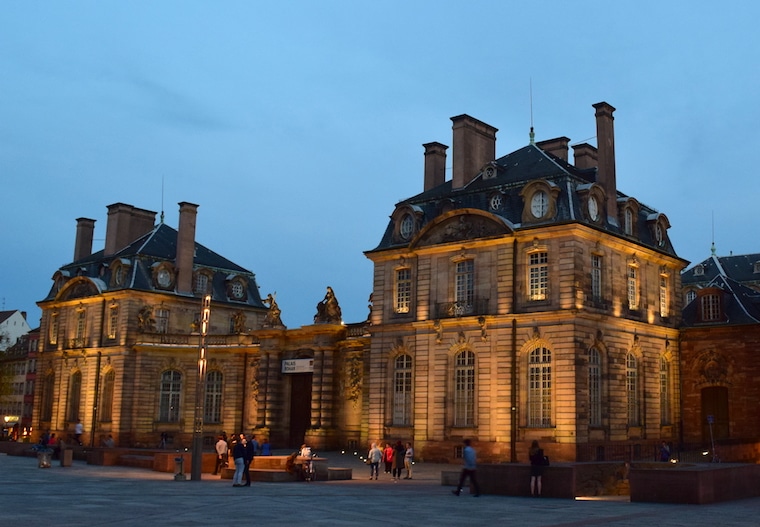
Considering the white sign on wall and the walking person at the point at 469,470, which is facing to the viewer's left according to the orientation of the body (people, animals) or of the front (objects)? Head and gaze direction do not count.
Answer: the walking person

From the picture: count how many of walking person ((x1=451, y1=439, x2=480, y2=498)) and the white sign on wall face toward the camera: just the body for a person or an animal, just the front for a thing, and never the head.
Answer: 1

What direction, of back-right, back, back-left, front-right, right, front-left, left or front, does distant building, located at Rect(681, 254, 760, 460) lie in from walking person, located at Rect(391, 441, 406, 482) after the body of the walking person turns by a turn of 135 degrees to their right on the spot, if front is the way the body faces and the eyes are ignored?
left

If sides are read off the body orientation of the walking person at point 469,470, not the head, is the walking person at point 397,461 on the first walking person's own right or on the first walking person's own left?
on the first walking person's own right

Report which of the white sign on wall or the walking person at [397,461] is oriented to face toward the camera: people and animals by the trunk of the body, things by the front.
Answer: the white sign on wall

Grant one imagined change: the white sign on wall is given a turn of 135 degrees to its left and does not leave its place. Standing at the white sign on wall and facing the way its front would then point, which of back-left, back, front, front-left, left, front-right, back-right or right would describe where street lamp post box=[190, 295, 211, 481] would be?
back-right

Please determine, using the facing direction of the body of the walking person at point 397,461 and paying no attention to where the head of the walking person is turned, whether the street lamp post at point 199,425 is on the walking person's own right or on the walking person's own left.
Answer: on the walking person's own left

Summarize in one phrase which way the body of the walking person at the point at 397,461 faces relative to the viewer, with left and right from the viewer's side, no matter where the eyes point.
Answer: facing away from the viewer

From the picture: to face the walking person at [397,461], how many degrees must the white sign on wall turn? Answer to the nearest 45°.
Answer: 0° — it already faces them

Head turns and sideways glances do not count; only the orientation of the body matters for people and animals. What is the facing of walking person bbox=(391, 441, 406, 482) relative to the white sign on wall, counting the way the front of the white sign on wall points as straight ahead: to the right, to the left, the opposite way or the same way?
the opposite way

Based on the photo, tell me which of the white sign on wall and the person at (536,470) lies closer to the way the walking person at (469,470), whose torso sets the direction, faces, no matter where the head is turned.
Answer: the white sign on wall

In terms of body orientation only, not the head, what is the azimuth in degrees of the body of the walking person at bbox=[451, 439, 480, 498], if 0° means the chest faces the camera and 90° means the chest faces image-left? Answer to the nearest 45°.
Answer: approximately 90°

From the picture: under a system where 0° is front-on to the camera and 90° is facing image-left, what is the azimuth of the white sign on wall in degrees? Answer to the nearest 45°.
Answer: approximately 0°
